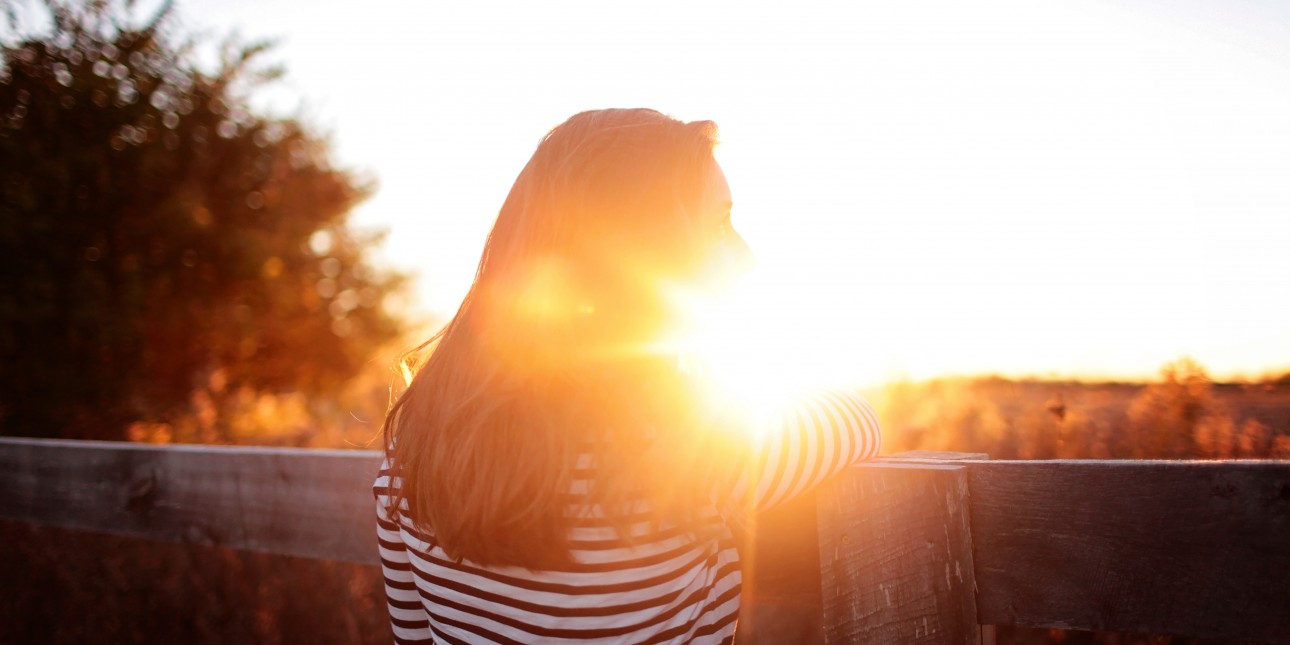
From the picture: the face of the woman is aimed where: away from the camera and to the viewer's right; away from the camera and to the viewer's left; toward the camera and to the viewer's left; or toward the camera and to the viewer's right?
away from the camera and to the viewer's right

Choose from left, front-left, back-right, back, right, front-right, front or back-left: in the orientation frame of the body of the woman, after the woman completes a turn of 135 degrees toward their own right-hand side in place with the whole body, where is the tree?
back-right

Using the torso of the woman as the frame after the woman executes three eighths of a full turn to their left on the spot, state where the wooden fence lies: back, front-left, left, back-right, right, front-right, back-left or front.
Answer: back

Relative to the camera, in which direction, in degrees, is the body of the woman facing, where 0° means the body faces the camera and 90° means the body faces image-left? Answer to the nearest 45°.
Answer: approximately 225°
